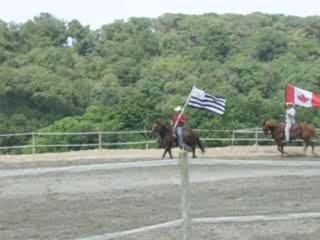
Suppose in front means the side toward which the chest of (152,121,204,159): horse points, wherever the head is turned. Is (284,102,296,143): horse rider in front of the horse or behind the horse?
behind

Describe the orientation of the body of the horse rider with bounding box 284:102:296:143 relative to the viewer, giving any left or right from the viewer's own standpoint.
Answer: facing to the left of the viewer

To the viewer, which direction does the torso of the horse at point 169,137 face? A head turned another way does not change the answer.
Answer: to the viewer's left

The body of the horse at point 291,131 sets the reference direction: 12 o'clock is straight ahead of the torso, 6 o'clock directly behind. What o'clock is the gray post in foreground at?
The gray post in foreground is roughly at 9 o'clock from the horse.

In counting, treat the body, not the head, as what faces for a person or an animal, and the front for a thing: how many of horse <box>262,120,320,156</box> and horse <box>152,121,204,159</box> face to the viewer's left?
2

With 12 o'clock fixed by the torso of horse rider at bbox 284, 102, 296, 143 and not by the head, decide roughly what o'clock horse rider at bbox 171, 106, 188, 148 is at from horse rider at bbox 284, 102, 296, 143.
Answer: horse rider at bbox 171, 106, 188, 148 is roughly at 11 o'clock from horse rider at bbox 284, 102, 296, 143.

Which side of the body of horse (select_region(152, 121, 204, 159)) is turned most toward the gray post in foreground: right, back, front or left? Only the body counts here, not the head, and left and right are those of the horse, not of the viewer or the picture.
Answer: left

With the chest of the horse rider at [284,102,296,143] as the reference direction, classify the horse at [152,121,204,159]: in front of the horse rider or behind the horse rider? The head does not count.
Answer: in front

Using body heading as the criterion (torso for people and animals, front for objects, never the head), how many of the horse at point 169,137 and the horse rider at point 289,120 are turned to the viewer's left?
2

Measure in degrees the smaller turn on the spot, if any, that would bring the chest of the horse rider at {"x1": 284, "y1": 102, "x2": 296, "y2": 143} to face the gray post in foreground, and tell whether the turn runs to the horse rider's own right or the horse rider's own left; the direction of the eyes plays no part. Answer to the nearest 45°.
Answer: approximately 90° to the horse rider's own left

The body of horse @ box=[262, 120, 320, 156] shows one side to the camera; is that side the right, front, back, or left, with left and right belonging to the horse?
left
